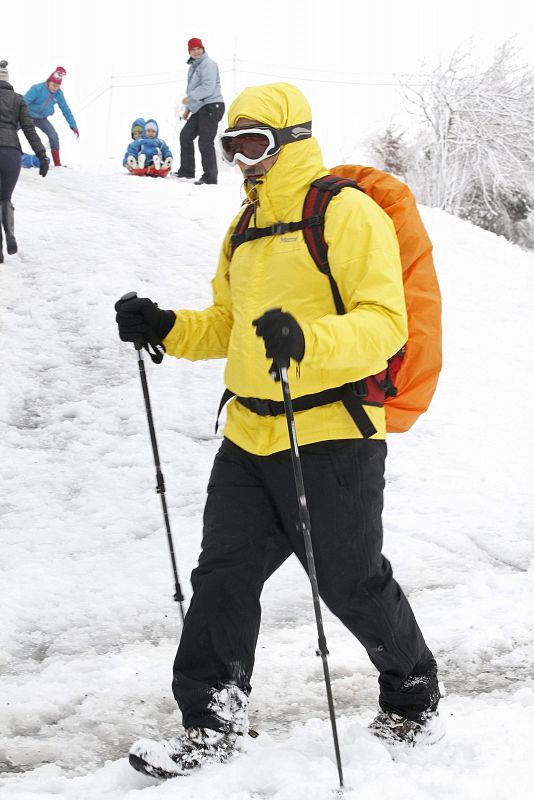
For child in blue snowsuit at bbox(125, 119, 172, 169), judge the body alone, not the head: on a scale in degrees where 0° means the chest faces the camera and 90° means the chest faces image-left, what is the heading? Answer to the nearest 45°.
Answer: approximately 0°

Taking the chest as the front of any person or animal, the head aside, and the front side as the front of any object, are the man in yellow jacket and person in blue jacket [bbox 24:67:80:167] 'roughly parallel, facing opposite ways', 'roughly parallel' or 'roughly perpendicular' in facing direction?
roughly perpendicular

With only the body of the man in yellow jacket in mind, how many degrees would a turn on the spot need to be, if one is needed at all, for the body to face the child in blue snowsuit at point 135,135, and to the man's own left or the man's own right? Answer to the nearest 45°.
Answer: approximately 135° to the man's own right

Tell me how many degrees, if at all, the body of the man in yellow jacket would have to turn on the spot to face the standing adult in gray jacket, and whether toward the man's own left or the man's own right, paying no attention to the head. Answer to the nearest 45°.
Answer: approximately 135° to the man's own right

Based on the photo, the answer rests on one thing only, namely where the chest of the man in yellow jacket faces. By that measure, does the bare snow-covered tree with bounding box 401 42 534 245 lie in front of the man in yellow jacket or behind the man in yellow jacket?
behind

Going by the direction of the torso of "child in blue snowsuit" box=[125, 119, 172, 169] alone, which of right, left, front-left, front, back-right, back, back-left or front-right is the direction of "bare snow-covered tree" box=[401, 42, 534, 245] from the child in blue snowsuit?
back-left

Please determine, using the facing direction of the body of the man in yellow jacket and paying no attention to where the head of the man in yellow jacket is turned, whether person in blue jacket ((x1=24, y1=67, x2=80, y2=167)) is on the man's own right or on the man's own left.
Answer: on the man's own right
